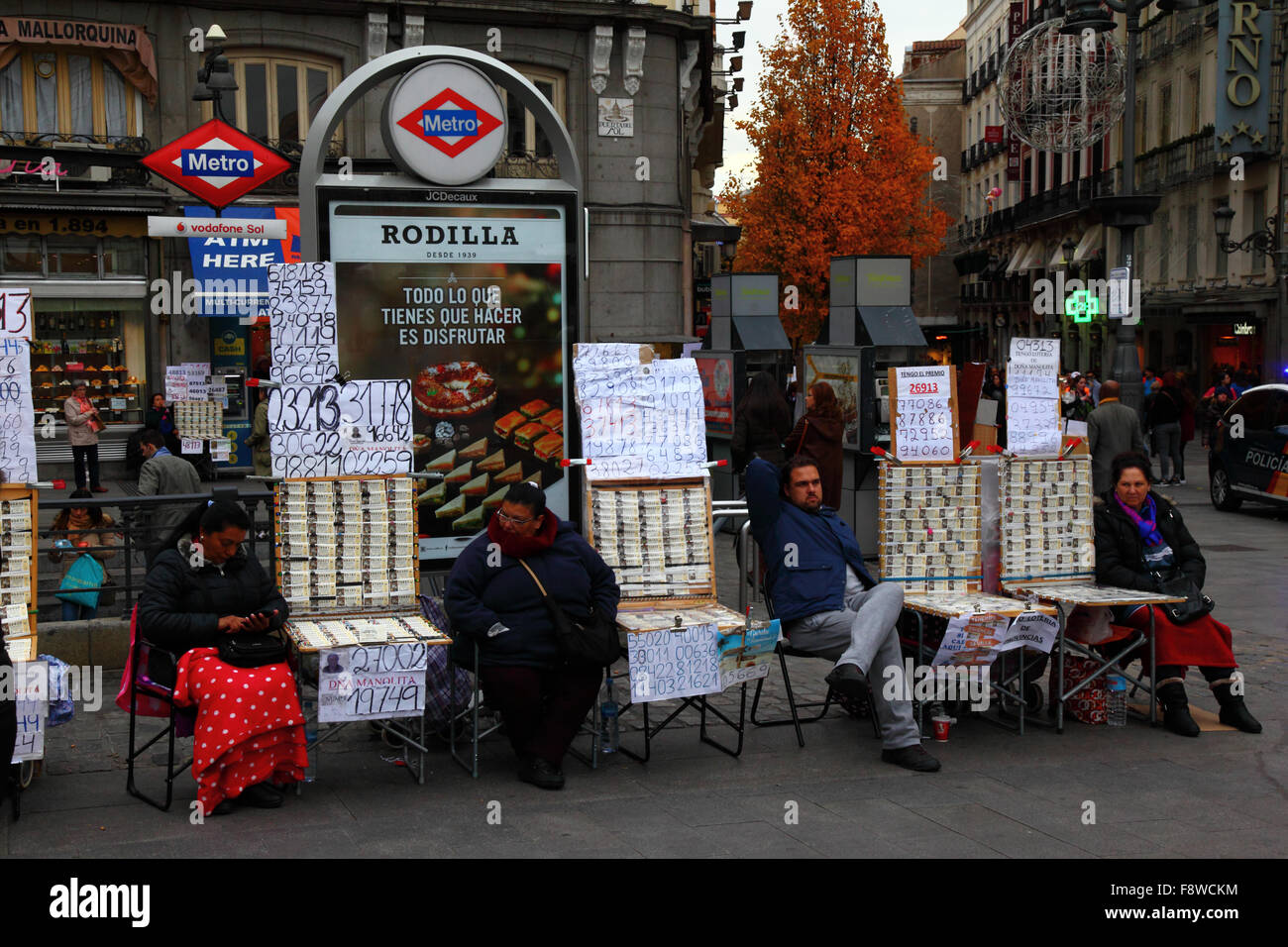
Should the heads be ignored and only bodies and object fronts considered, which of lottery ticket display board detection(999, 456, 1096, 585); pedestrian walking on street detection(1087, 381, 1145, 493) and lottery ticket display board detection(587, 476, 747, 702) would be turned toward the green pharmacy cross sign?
the pedestrian walking on street

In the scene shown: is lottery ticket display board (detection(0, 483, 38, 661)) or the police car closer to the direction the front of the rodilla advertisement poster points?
the lottery ticket display board

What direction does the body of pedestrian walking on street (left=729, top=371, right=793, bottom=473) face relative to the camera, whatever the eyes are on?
away from the camera

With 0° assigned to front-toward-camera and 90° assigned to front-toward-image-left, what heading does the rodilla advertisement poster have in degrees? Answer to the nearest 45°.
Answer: approximately 0°

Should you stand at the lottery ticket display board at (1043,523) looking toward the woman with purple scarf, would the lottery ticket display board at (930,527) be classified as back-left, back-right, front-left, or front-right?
back-right

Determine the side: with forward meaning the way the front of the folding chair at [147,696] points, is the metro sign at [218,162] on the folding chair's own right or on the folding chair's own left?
on the folding chair's own left

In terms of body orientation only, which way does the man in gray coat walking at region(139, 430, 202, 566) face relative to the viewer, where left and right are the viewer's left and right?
facing away from the viewer and to the left of the viewer

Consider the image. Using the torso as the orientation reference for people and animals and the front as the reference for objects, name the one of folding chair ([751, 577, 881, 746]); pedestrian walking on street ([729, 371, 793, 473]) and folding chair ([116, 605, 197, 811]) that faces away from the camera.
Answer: the pedestrian walking on street

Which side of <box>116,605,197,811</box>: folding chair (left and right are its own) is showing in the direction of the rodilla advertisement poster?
left

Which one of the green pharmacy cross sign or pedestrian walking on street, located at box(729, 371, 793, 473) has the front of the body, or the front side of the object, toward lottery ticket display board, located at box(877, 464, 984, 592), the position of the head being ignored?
the green pharmacy cross sign

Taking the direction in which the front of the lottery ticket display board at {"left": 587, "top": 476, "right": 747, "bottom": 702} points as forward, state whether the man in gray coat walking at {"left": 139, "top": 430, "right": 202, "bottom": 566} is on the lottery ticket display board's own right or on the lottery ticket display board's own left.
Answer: on the lottery ticket display board's own right

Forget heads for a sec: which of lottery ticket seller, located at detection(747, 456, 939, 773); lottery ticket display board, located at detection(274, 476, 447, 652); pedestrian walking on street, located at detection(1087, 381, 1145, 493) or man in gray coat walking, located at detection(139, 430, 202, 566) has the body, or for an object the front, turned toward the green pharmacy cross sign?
the pedestrian walking on street

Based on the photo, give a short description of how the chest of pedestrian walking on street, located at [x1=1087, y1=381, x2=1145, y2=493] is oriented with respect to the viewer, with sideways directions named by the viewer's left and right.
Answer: facing away from the viewer

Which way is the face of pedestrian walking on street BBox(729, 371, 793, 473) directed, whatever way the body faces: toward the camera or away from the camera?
away from the camera
